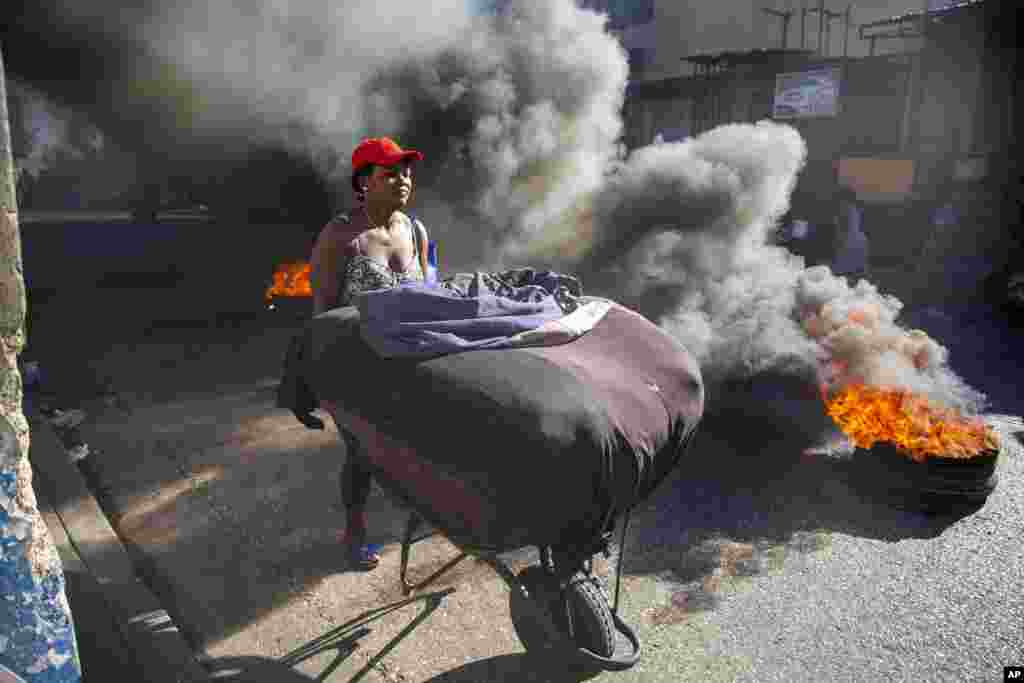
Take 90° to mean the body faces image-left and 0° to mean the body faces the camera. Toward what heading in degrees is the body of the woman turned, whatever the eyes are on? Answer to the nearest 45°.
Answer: approximately 315°

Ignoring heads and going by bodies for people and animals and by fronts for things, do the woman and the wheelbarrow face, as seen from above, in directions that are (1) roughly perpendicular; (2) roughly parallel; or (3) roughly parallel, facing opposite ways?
roughly parallel

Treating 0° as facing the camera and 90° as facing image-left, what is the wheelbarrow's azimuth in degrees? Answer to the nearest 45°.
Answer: approximately 315°

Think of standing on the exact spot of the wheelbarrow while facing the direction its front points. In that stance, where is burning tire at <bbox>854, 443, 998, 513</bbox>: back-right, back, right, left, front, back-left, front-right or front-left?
left

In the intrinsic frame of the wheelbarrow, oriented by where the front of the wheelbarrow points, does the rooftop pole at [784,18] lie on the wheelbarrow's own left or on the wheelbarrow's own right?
on the wheelbarrow's own left

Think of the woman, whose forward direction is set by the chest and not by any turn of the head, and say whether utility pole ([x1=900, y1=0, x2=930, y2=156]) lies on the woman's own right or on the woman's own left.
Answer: on the woman's own left

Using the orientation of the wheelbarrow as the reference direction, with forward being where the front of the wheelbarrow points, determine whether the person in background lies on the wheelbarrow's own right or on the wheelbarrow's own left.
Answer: on the wheelbarrow's own left

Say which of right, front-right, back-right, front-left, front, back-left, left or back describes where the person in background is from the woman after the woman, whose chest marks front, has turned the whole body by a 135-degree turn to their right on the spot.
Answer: back-right

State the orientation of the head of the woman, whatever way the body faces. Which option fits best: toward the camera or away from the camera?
toward the camera

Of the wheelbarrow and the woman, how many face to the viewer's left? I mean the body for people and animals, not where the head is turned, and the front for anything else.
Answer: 0
